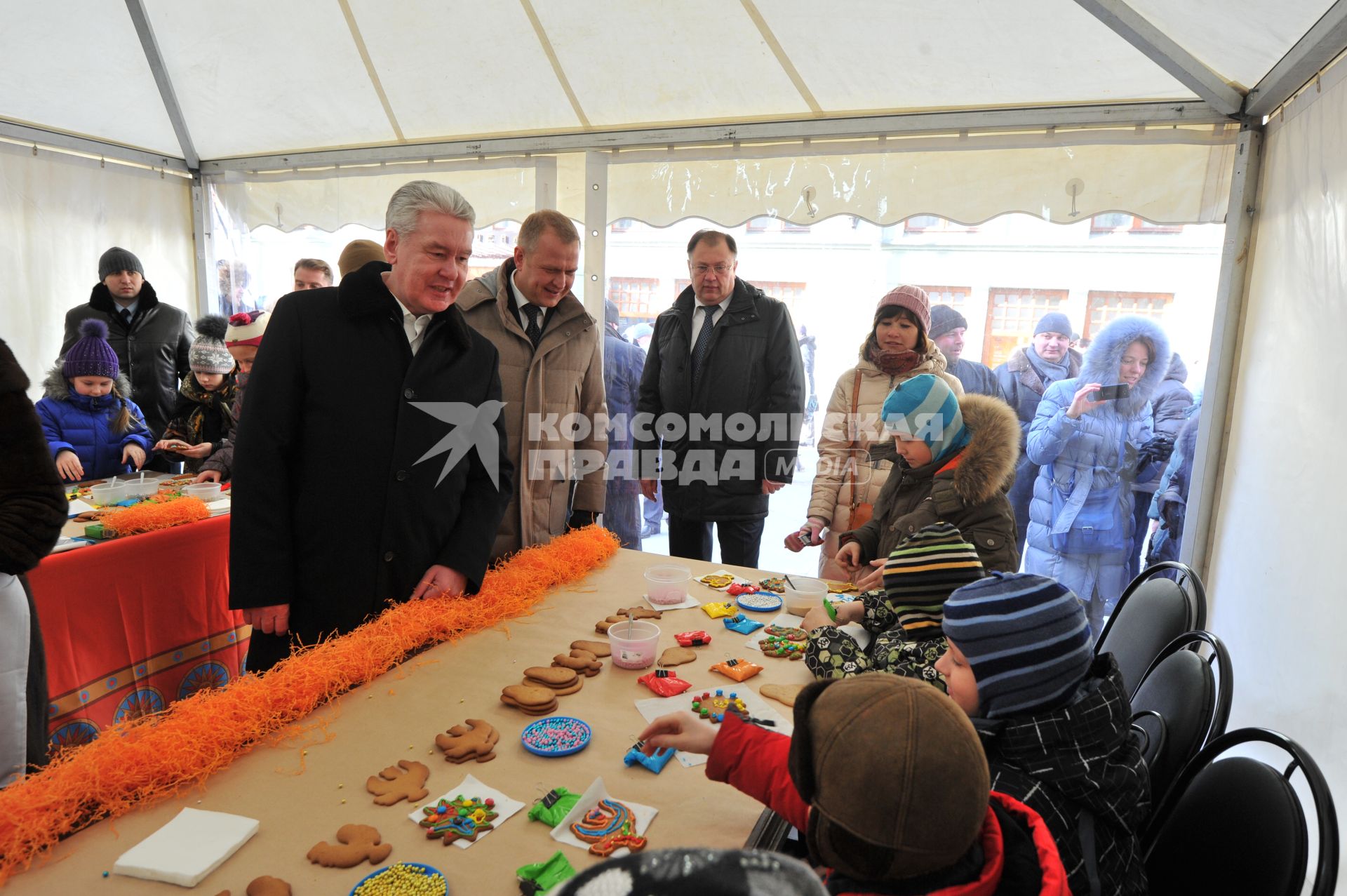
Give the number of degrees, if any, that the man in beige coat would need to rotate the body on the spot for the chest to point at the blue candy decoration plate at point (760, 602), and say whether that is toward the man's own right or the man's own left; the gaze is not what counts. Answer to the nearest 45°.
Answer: approximately 45° to the man's own left

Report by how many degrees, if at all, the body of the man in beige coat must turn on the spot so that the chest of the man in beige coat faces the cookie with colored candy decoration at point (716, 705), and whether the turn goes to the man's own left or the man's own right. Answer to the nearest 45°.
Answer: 0° — they already face it

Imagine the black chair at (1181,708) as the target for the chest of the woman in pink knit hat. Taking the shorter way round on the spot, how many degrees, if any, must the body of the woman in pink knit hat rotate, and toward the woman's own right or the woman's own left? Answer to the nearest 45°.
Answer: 0° — they already face it

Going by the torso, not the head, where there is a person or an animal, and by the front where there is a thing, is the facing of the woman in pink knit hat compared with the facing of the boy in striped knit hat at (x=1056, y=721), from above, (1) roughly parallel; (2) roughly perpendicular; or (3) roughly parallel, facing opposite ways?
roughly perpendicular

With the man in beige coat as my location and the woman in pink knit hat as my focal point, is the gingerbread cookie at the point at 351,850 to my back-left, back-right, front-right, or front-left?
back-right

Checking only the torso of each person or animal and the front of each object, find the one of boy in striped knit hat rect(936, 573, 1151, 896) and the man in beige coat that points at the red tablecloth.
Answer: the boy in striped knit hat

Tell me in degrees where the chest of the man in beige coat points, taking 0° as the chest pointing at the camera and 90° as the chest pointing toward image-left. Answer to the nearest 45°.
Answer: approximately 0°

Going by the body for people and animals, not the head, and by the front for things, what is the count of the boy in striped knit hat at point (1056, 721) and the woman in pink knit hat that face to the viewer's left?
1

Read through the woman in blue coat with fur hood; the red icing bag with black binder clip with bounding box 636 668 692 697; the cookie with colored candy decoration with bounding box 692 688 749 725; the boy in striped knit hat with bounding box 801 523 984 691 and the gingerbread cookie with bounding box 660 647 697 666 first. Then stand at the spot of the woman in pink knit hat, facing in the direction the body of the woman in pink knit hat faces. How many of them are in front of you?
4

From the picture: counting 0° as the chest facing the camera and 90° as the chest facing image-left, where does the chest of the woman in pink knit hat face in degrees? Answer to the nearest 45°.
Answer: approximately 0°

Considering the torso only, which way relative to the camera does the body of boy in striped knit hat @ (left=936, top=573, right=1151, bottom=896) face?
to the viewer's left

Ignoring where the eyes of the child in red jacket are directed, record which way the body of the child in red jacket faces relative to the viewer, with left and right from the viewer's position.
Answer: facing away from the viewer and to the left of the viewer
